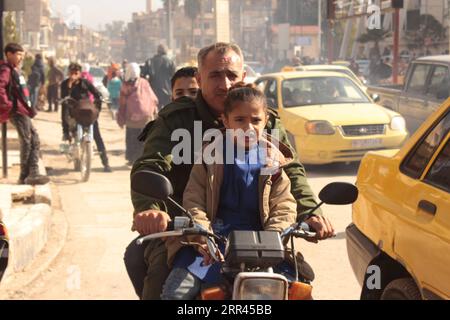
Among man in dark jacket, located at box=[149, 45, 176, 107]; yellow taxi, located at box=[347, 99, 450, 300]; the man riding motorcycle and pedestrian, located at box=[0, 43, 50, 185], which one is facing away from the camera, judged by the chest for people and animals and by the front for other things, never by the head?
the man in dark jacket

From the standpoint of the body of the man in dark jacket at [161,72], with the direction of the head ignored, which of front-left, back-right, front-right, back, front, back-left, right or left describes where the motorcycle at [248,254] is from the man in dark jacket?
back

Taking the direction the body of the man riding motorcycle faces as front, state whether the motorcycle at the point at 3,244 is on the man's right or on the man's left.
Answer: on the man's right

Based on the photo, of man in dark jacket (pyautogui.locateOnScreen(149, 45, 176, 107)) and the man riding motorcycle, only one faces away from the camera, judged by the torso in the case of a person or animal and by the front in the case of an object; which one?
the man in dark jacket

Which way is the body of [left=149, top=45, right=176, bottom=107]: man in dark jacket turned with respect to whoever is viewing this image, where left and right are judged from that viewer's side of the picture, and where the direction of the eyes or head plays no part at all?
facing away from the viewer
